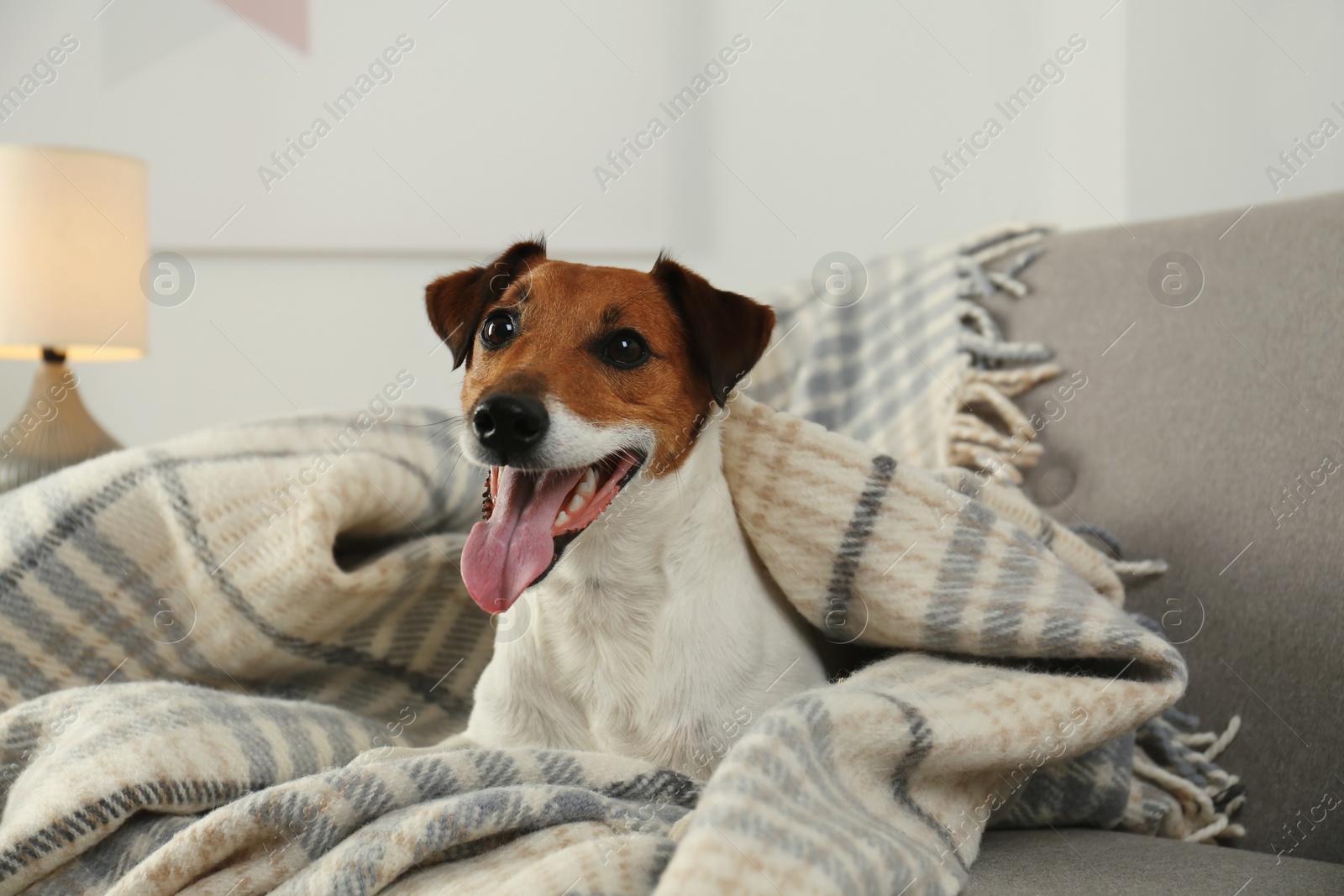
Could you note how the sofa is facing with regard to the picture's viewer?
facing the viewer and to the left of the viewer

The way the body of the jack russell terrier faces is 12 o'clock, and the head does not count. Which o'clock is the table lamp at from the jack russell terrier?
The table lamp is roughly at 3 o'clock from the jack russell terrier.

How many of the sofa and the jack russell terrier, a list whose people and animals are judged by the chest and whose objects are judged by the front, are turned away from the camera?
0

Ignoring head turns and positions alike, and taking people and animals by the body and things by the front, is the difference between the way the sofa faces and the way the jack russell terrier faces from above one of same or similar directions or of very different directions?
same or similar directions

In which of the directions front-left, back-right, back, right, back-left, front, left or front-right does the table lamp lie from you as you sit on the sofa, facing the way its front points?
front-right
